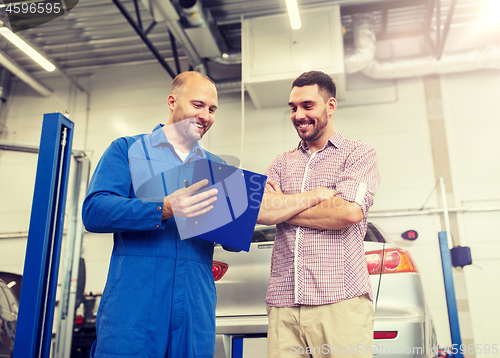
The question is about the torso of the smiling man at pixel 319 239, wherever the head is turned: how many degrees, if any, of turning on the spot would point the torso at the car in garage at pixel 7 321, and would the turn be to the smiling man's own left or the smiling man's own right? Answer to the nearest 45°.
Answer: approximately 90° to the smiling man's own right

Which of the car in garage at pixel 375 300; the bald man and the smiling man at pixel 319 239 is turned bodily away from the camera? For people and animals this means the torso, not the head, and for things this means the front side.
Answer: the car in garage

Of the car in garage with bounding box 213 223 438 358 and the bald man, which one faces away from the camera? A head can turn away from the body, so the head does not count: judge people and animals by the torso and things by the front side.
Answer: the car in garage

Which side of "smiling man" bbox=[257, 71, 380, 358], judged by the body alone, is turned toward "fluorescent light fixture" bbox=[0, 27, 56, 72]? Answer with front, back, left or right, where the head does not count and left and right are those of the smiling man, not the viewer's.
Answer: right

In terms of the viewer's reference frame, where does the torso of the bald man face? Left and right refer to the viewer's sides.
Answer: facing the viewer and to the right of the viewer

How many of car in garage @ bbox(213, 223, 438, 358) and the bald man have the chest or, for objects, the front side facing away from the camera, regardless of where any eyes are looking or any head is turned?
1

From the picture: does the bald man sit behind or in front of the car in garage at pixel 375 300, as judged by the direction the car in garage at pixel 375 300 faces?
behind

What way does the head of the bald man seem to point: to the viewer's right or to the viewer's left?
to the viewer's right

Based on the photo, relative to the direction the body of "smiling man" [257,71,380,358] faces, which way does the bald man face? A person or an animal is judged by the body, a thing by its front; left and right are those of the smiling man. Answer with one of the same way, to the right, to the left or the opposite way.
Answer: to the left

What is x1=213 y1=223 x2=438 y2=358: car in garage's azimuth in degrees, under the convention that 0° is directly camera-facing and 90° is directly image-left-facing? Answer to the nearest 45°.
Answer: approximately 180°

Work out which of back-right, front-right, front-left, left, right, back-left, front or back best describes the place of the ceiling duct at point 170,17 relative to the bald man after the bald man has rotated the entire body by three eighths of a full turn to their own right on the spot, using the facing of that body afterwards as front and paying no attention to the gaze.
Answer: right

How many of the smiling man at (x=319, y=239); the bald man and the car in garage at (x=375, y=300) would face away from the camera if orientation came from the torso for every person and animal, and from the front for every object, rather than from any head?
1
